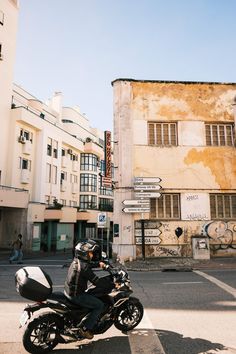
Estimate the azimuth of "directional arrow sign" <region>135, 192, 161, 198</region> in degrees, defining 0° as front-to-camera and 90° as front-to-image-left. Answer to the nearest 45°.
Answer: approximately 0°

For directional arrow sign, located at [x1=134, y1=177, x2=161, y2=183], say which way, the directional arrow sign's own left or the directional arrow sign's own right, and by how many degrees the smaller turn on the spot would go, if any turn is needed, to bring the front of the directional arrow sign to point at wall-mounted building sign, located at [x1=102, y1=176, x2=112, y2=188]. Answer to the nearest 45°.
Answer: approximately 90° to the directional arrow sign's own right

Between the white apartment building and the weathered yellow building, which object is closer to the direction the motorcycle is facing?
the weathered yellow building

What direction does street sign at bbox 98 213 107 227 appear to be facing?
toward the camera

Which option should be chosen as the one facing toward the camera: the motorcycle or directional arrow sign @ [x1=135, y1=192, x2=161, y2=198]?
the directional arrow sign

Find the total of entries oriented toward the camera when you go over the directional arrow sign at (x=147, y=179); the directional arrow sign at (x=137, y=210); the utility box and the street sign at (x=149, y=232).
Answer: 4

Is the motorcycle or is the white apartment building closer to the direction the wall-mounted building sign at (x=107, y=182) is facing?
the motorcycle

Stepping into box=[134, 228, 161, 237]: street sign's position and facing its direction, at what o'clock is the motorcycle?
The motorcycle is roughly at 12 o'clock from the street sign.

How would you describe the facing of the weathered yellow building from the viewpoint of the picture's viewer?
facing the viewer

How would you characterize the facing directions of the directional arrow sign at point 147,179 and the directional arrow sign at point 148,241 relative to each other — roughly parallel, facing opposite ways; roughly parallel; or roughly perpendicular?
roughly parallel

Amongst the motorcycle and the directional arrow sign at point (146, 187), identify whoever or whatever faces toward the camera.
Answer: the directional arrow sign
